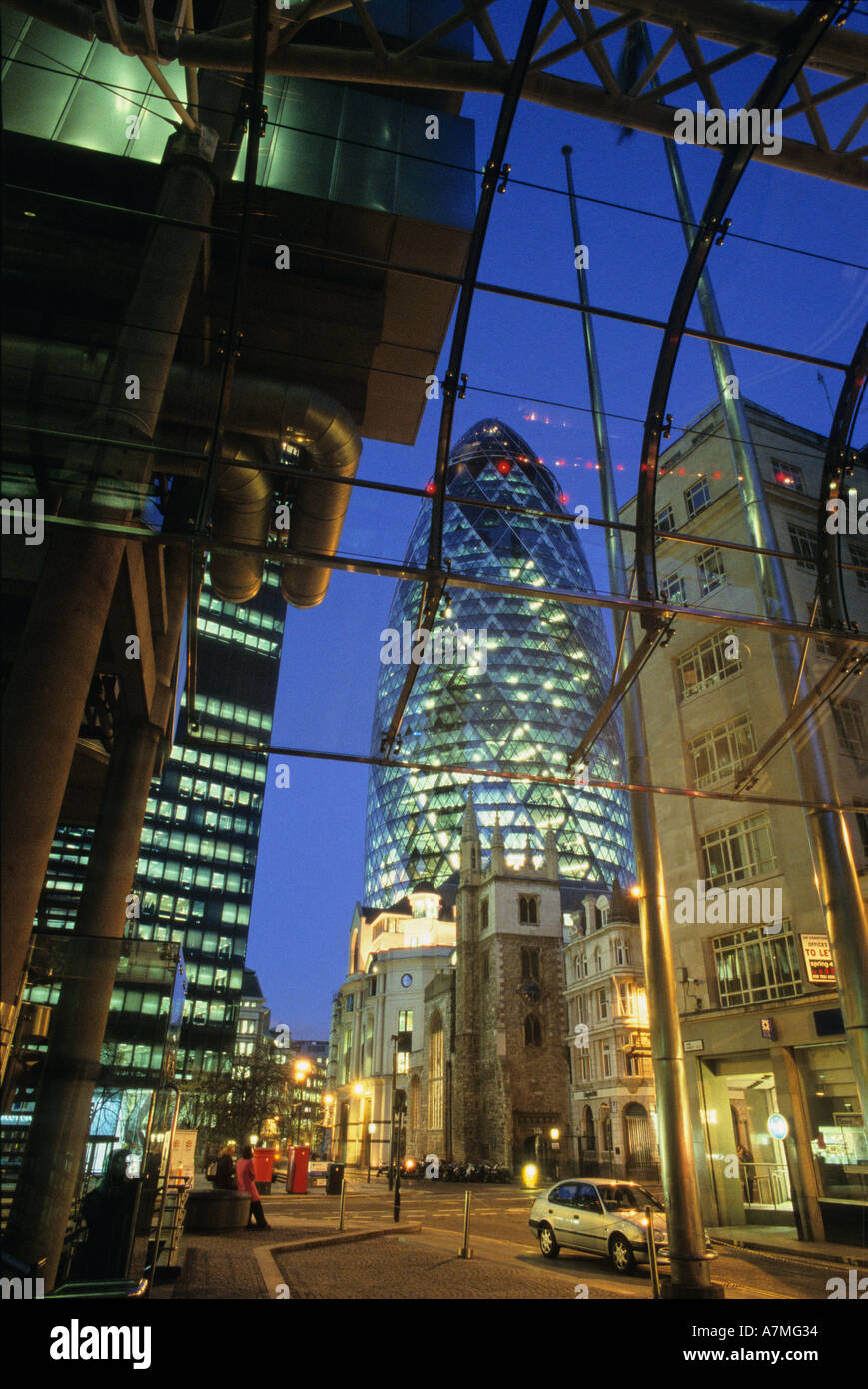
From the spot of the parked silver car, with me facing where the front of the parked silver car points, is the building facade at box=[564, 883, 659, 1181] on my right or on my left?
on my left

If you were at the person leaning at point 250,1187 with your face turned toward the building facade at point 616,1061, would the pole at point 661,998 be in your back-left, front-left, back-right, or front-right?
back-right

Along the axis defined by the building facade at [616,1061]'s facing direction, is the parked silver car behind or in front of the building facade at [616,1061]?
in front

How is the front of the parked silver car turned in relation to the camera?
facing the viewer and to the right of the viewer

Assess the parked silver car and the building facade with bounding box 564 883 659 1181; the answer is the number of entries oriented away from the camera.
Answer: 0

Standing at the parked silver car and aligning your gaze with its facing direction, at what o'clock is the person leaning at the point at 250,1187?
The person leaning is roughly at 5 o'clock from the parked silver car.

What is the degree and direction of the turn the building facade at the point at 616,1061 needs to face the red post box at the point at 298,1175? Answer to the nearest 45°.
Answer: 0° — it already faces it

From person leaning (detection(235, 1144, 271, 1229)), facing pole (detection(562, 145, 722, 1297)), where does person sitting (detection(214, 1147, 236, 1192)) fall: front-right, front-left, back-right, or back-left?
back-left

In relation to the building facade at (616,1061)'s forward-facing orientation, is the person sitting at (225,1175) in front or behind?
in front

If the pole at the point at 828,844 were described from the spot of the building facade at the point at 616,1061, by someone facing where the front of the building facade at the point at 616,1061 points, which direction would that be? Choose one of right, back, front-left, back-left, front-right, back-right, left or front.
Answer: front-left

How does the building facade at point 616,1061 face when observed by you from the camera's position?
facing the viewer and to the left of the viewer

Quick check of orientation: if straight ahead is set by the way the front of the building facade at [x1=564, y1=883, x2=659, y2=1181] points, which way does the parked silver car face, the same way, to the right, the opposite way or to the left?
to the left
